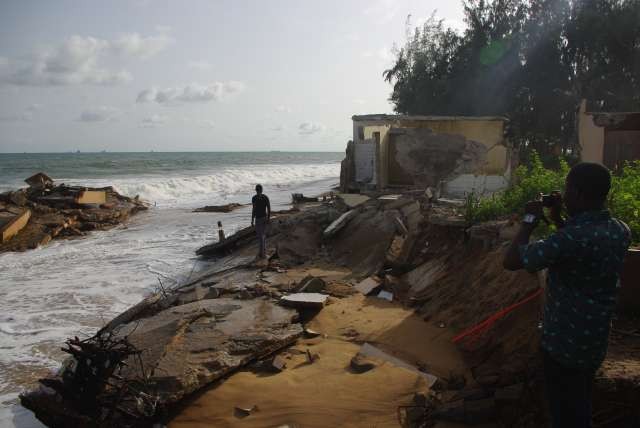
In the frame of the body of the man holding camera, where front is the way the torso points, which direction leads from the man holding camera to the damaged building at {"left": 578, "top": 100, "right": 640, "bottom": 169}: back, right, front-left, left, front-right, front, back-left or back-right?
front-right

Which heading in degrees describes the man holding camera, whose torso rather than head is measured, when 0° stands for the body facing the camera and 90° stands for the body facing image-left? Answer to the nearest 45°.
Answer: approximately 135°

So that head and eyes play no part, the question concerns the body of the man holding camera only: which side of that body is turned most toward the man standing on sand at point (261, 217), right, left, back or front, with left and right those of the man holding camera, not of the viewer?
front

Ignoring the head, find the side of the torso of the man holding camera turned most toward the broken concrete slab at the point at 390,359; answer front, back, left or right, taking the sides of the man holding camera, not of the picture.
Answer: front

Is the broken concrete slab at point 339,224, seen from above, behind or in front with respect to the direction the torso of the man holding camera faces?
in front

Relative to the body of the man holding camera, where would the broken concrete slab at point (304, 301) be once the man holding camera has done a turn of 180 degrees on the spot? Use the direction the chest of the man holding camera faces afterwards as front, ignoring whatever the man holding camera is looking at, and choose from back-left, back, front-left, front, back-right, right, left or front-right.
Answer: back

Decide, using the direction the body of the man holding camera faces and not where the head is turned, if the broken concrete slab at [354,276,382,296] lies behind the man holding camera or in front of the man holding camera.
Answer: in front

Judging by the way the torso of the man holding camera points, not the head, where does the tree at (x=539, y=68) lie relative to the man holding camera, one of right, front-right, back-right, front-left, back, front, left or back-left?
front-right

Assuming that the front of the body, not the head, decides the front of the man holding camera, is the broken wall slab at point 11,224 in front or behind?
in front
